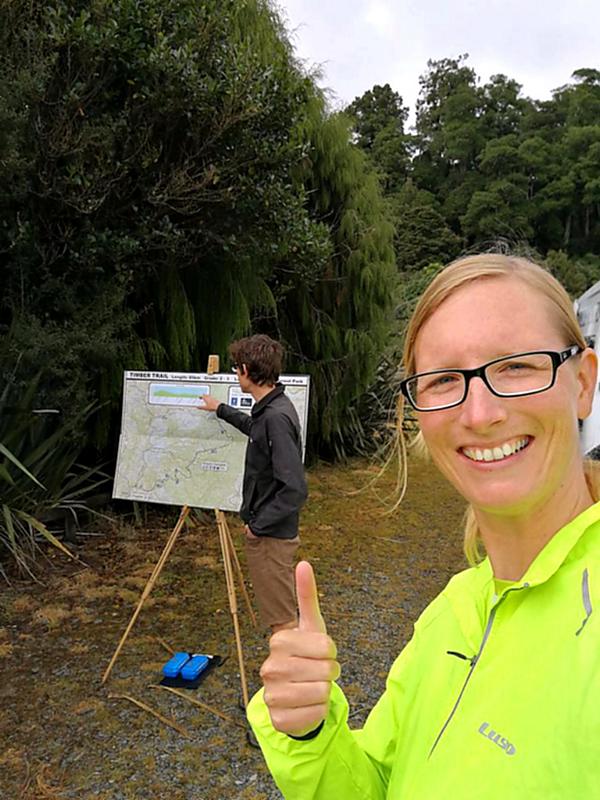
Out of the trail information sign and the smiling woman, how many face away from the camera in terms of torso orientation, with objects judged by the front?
0

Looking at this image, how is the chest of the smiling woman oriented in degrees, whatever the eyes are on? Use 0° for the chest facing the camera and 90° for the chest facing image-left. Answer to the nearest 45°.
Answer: approximately 45°

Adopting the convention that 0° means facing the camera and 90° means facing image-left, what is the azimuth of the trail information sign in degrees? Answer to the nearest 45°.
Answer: approximately 0°

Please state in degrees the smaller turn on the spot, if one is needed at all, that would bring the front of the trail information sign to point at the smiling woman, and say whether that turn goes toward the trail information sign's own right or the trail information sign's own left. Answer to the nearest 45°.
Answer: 0° — it already faces them
